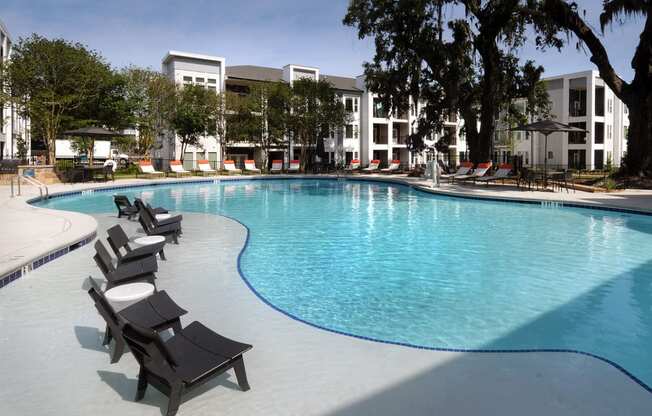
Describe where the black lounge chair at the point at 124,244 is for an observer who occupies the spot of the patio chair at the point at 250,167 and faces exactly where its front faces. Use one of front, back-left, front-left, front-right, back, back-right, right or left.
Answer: front-right

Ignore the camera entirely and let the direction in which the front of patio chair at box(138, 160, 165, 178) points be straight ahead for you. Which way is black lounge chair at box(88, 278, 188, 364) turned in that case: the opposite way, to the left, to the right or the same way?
to the left

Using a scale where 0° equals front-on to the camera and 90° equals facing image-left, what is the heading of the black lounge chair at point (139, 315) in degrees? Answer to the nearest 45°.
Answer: approximately 225°

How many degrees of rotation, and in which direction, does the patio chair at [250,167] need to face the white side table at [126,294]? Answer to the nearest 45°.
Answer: approximately 45° to its right

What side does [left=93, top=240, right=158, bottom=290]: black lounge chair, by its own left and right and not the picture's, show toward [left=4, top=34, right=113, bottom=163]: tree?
left

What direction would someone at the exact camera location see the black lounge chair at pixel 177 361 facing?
facing away from the viewer and to the right of the viewer

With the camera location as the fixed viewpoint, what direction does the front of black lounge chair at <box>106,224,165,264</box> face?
facing to the right of the viewer

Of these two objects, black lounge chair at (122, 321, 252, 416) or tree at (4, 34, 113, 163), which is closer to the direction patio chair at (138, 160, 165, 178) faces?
the black lounge chair

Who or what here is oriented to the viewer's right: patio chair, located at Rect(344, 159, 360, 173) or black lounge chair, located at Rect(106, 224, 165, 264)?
the black lounge chair

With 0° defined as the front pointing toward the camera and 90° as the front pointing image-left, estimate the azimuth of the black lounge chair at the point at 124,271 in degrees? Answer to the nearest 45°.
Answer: approximately 270°
